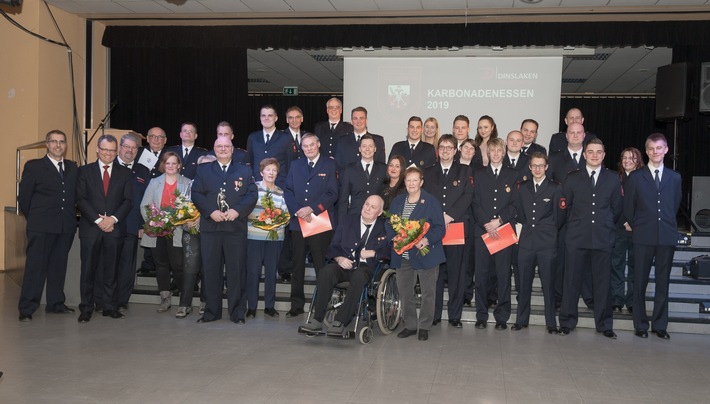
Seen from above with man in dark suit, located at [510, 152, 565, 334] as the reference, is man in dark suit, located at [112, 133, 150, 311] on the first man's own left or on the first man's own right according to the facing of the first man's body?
on the first man's own right

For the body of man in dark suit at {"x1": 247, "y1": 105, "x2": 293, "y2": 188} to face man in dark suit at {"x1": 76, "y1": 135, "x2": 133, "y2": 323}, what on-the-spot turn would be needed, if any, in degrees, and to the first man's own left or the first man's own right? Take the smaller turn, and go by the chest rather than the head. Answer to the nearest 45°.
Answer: approximately 90° to the first man's own right

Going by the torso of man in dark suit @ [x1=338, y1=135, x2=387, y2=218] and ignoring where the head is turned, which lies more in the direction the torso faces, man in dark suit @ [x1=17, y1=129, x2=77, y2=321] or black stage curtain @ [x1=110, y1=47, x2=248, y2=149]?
the man in dark suit

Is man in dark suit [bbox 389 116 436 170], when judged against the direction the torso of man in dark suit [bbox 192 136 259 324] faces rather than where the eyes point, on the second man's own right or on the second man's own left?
on the second man's own left

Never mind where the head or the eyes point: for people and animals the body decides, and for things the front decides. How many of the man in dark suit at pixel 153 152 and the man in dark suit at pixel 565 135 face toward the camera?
2

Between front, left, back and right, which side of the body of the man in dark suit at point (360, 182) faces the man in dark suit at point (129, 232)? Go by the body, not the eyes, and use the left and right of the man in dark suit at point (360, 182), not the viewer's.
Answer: right

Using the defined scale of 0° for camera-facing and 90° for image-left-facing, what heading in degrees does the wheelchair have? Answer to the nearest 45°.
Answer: approximately 45°

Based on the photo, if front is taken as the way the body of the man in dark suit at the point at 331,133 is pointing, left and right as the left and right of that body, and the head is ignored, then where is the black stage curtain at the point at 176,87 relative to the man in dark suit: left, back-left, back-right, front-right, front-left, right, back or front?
back-right
